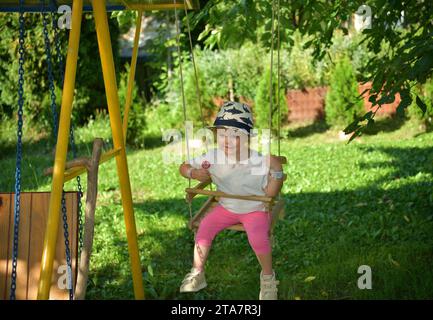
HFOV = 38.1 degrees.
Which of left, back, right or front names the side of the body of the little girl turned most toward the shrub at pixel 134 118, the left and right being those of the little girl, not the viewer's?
back

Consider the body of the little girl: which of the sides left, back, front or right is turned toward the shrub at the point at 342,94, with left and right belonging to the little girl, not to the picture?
back

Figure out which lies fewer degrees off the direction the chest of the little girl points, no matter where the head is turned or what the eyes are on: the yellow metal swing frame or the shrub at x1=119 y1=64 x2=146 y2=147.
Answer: the yellow metal swing frame

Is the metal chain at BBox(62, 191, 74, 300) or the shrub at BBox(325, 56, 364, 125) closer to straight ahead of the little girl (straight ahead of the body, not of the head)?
the metal chain

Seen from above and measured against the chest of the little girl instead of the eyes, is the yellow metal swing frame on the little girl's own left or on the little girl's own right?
on the little girl's own right

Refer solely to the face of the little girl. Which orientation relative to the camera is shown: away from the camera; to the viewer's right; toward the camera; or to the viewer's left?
toward the camera

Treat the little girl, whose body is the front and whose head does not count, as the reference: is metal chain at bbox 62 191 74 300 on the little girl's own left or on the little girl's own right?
on the little girl's own right

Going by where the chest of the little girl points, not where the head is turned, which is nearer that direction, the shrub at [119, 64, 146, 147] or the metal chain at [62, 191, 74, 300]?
the metal chain

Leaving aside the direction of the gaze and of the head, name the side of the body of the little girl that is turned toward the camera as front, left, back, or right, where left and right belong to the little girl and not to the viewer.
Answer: front
